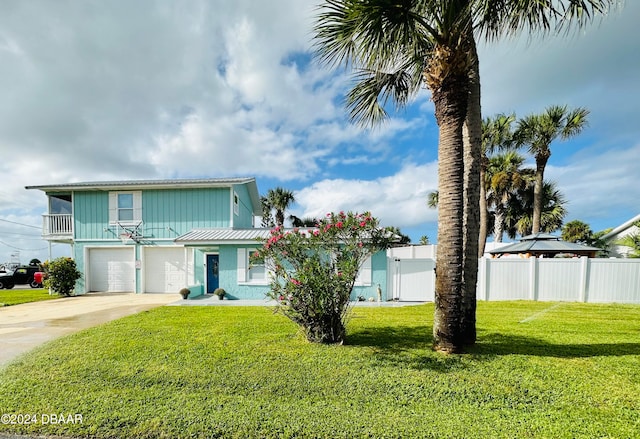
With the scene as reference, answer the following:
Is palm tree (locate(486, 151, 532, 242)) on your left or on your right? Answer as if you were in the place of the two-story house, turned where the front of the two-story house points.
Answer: on your left

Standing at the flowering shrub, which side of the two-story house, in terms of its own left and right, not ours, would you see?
front

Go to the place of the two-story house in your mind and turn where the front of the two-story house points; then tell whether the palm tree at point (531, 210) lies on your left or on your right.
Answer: on your left

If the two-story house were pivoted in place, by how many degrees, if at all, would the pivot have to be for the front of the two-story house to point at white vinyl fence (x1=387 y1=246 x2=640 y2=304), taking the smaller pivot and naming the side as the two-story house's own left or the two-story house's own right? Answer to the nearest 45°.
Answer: approximately 45° to the two-story house's own left

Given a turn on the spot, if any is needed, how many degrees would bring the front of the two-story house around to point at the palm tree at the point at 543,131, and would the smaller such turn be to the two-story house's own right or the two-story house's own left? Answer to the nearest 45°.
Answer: approximately 90° to the two-story house's own left

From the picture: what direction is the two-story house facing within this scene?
toward the camera

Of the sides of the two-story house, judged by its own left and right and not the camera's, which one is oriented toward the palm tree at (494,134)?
left

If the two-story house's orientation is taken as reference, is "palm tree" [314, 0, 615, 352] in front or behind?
in front

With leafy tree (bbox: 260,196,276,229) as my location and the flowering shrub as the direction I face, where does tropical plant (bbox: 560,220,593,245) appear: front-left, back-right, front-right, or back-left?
front-left
